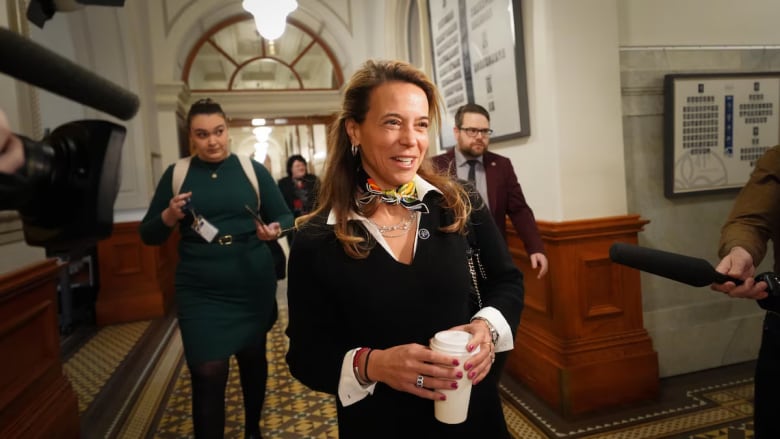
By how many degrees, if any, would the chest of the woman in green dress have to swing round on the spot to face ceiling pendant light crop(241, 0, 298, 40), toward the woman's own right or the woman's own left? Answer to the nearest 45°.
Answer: approximately 180°

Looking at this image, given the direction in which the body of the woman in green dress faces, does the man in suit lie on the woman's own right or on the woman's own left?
on the woman's own left

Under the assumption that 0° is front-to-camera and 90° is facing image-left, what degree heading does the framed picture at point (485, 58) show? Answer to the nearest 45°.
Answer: approximately 45°

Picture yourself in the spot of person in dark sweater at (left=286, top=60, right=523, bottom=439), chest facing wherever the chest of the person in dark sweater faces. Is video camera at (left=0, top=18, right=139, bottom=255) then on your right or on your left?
on your right

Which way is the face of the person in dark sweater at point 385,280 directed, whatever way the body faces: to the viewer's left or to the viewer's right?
to the viewer's right

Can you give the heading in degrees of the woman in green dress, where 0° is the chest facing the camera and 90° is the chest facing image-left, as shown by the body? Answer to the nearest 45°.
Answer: approximately 0°

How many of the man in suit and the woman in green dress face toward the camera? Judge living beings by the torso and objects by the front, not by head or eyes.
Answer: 2

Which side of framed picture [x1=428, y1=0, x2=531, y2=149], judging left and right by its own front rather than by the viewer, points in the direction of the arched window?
right

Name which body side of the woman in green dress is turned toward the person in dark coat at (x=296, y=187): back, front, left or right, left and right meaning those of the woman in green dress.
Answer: back
